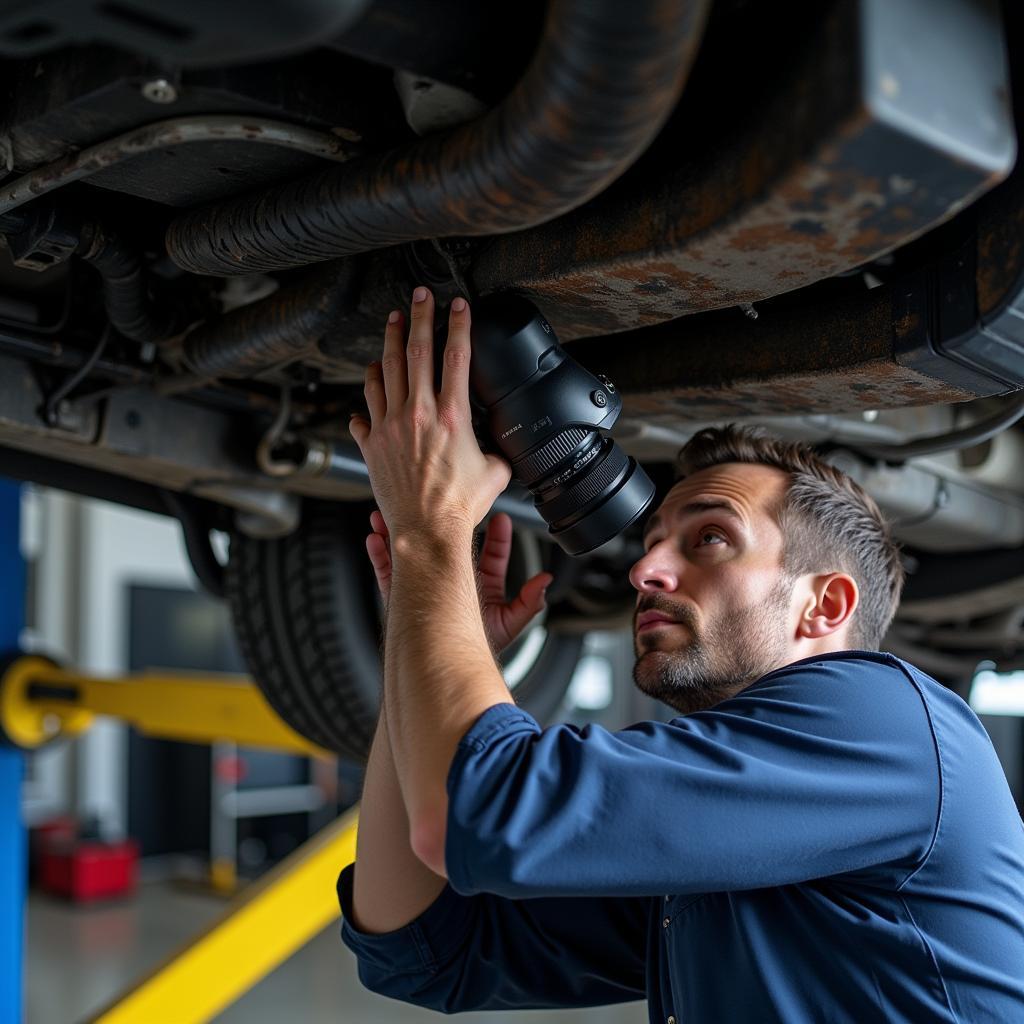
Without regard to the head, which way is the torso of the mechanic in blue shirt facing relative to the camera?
to the viewer's left

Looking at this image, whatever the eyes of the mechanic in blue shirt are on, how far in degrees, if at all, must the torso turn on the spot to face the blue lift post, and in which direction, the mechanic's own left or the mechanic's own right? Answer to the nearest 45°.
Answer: approximately 45° to the mechanic's own right

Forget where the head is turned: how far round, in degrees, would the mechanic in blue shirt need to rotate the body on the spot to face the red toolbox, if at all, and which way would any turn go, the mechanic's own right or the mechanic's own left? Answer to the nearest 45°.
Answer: approximately 45° to the mechanic's own right
